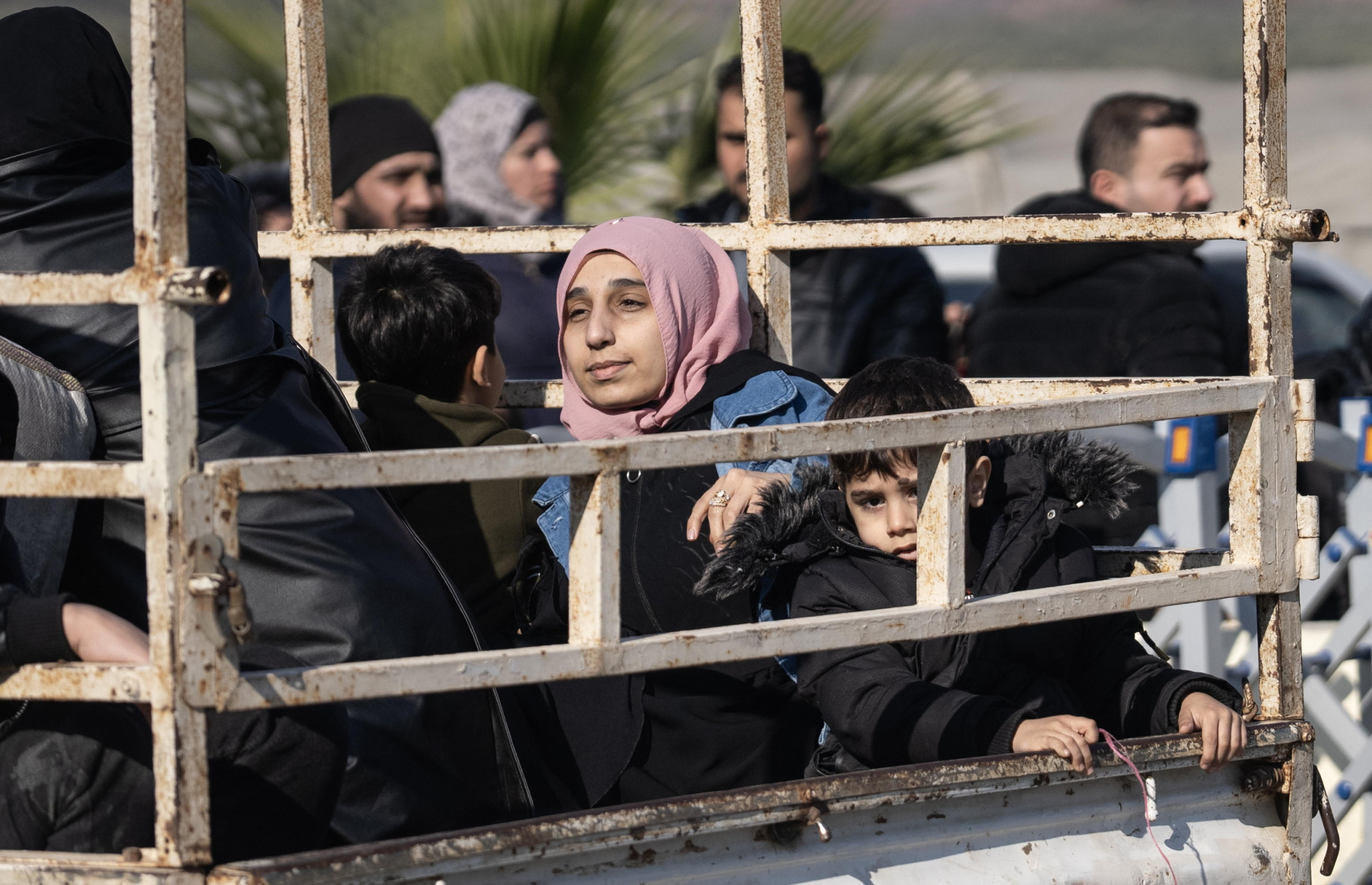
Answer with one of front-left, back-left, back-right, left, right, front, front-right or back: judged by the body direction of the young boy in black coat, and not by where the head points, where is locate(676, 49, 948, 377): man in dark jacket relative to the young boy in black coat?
back

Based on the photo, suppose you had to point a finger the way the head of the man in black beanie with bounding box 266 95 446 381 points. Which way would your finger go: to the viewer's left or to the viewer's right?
to the viewer's right

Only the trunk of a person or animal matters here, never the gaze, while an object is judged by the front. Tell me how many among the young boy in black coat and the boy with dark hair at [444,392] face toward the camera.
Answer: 1

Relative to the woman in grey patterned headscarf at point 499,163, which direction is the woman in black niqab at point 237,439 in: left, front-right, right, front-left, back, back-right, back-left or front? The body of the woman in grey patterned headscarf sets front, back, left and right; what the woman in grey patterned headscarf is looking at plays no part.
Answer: right

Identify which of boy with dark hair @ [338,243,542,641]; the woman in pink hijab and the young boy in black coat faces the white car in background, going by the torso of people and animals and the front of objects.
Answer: the boy with dark hair

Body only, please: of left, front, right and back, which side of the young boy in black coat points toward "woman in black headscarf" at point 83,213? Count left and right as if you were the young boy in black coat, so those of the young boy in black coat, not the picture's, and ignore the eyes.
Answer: right

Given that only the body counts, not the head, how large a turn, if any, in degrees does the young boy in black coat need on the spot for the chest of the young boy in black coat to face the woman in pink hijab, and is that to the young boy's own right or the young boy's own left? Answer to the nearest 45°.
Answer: approximately 135° to the young boy's own right

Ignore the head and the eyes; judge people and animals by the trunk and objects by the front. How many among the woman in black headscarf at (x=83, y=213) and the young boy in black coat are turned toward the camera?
1

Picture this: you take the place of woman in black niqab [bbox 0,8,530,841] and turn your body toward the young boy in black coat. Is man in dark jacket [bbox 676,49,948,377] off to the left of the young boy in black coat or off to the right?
left
